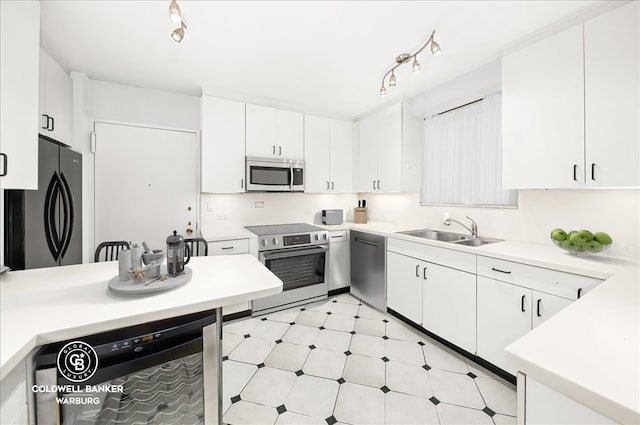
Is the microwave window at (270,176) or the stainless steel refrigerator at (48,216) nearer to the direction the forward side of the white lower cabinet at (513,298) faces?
the stainless steel refrigerator

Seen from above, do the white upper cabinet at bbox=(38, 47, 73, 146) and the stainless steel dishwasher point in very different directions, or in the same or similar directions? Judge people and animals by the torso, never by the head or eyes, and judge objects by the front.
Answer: very different directions

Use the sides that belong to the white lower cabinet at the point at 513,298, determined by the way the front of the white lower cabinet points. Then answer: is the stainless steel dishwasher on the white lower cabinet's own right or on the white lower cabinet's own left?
on the white lower cabinet's own right

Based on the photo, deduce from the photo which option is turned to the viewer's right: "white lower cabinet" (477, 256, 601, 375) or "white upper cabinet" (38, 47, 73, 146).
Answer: the white upper cabinet

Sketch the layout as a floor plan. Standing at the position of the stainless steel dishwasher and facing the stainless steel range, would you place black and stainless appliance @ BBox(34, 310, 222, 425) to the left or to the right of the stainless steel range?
left

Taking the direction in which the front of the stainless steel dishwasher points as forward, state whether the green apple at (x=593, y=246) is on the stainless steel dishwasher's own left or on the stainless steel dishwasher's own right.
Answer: on the stainless steel dishwasher's own left

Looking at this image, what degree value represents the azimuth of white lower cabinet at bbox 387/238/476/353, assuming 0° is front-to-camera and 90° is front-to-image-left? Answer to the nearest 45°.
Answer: approximately 45°

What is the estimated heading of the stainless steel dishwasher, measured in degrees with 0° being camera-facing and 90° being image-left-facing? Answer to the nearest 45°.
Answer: approximately 45°

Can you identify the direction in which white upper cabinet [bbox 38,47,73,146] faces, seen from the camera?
facing to the right of the viewer
